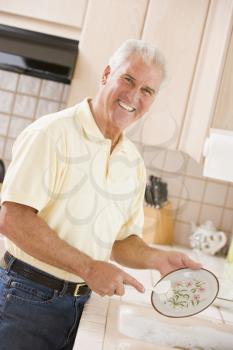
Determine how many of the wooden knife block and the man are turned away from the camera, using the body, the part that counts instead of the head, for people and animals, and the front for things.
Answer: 0

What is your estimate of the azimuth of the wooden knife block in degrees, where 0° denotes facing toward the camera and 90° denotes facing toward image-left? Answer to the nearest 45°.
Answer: approximately 45°

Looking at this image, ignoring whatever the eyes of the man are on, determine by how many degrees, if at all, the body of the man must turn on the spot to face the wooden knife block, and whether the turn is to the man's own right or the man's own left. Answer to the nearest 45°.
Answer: approximately 135° to the man's own left

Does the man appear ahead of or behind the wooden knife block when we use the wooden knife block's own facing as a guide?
ahead

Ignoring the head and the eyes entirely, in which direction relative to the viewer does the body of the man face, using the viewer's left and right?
facing the viewer and to the right of the viewer
